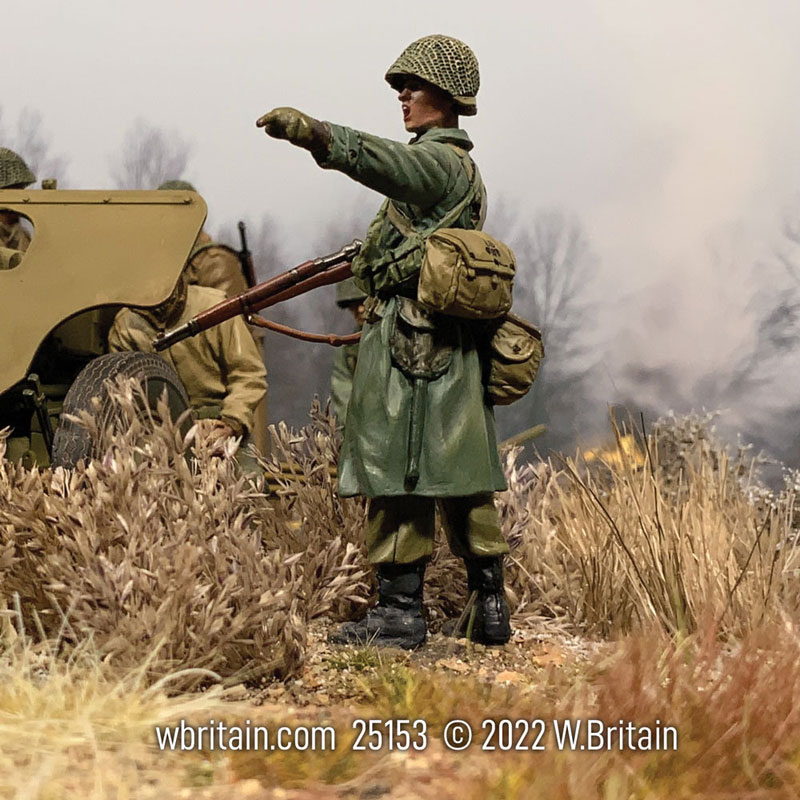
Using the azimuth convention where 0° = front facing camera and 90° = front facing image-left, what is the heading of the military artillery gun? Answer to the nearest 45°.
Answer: approximately 45°

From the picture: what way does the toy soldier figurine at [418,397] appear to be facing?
to the viewer's left

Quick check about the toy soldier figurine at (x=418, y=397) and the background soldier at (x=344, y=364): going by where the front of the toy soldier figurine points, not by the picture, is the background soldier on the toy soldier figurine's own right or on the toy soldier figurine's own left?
on the toy soldier figurine's own right

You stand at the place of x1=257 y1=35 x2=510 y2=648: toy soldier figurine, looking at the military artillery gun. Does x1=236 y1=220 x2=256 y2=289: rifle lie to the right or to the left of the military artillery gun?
right
